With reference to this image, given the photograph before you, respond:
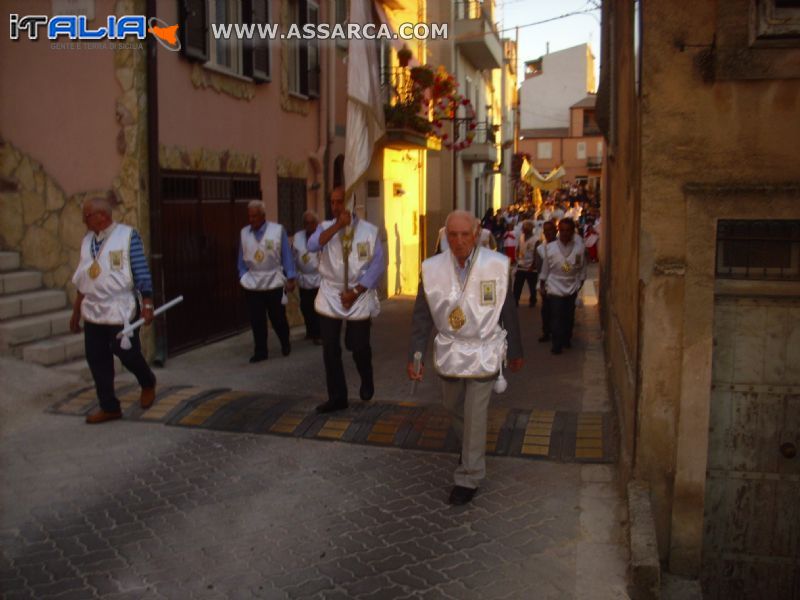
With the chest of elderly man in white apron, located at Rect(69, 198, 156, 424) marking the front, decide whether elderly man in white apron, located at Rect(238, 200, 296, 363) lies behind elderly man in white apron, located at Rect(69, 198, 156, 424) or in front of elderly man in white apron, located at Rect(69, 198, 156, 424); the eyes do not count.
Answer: behind

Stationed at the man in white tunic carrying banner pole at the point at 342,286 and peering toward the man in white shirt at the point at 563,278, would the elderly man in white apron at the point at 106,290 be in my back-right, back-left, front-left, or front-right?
back-left

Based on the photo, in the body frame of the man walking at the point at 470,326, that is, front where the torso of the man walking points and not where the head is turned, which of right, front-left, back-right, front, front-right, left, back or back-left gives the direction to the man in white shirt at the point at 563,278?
back

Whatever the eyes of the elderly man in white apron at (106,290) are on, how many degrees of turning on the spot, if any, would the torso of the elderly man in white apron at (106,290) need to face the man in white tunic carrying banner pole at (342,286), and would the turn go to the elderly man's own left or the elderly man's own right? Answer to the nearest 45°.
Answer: approximately 135° to the elderly man's own left

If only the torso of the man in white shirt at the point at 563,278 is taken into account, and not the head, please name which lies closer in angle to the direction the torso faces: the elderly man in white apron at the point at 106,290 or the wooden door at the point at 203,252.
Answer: the elderly man in white apron

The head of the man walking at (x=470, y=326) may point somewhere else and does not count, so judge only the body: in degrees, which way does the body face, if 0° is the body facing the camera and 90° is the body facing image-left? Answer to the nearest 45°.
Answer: approximately 0°

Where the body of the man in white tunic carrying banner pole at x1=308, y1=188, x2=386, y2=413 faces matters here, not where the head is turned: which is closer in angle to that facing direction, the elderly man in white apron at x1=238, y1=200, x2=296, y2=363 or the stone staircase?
the stone staircase

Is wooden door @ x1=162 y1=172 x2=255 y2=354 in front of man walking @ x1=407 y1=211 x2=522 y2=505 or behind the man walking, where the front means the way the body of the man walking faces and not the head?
behind

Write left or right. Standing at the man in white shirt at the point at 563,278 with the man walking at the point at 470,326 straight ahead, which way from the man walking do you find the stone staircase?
right

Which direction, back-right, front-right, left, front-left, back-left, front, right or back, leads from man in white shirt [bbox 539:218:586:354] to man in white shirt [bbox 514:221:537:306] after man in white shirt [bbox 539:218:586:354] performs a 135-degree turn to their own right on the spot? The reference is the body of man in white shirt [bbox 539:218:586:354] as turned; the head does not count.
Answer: front-right

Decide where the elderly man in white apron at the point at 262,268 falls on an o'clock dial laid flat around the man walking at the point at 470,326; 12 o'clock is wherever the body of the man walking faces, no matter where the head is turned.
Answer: The elderly man in white apron is roughly at 5 o'clock from the man walking.

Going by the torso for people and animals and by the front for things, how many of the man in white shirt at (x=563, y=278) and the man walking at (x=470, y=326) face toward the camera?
2

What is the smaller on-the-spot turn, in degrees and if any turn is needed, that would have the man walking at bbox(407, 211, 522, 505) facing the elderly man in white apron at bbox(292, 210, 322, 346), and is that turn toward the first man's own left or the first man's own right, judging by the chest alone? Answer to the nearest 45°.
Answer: approximately 180°
